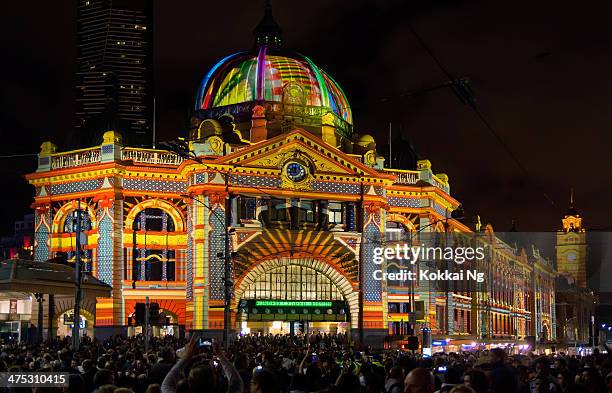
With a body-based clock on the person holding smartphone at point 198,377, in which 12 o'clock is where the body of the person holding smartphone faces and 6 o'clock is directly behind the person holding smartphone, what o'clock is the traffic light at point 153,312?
The traffic light is roughly at 12 o'clock from the person holding smartphone.

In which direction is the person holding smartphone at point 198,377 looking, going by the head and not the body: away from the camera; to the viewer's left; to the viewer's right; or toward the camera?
away from the camera

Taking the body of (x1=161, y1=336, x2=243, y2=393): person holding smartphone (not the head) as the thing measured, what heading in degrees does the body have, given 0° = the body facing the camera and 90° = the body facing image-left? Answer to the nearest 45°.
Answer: approximately 180°

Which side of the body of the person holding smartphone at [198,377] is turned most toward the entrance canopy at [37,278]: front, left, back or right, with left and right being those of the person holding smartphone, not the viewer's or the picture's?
front
